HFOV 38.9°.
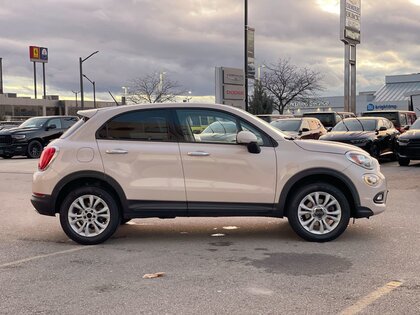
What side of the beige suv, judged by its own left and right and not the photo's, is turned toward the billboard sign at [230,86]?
left

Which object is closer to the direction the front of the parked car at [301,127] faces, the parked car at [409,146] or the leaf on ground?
the leaf on ground

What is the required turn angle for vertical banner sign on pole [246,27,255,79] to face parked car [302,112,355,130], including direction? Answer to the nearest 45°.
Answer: approximately 45° to its left

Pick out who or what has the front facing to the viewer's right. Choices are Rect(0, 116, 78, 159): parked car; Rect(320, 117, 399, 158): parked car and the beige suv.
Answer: the beige suv

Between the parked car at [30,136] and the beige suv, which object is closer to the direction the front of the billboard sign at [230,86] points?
the beige suv

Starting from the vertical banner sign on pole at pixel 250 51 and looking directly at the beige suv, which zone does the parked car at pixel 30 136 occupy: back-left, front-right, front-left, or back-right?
front-right

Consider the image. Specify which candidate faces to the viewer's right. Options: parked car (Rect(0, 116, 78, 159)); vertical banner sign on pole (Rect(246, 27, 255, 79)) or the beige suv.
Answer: the beige suv

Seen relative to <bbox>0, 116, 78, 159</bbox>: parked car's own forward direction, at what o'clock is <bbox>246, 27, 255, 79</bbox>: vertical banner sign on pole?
The vertical banner sign on pole is roughly at 7 o'clock from the parked car.

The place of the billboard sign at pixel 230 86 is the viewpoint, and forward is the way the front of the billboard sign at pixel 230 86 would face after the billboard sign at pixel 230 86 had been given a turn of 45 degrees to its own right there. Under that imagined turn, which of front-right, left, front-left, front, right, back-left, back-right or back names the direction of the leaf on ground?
front

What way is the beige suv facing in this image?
to the viewer's right

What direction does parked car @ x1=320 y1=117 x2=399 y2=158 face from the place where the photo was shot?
facing the viewer and to the left of the viewer
